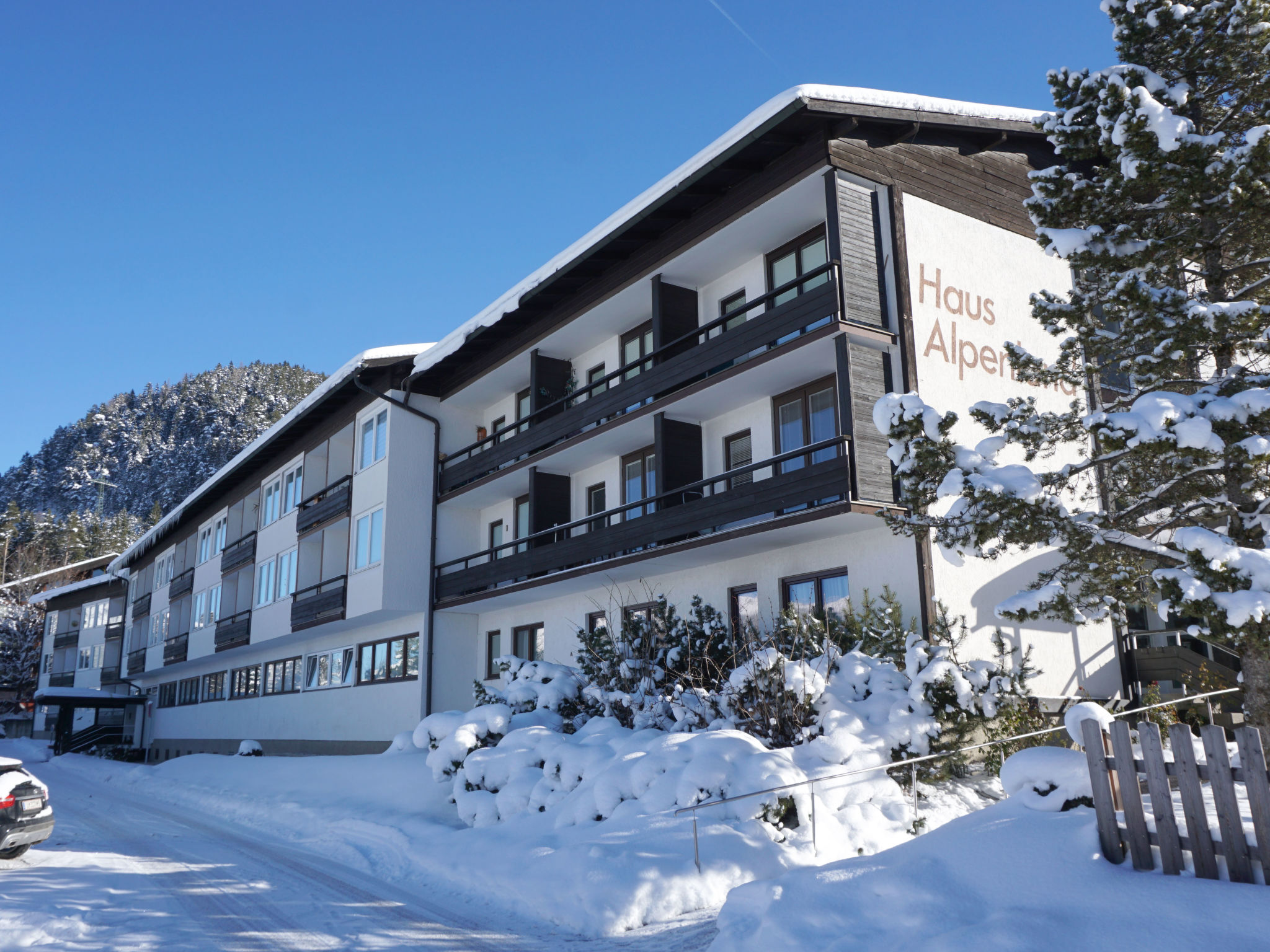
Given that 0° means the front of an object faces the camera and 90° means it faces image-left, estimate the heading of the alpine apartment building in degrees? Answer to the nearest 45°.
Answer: approximately 45°

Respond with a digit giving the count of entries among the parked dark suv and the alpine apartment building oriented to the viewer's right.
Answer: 0

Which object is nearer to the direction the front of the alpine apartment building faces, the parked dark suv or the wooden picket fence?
the parked dark suv

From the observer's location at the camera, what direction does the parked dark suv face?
facing away from the viewer and to the left of the viewer
